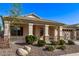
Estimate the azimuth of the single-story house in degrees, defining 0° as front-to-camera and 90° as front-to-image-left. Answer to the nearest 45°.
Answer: approximately 315°
